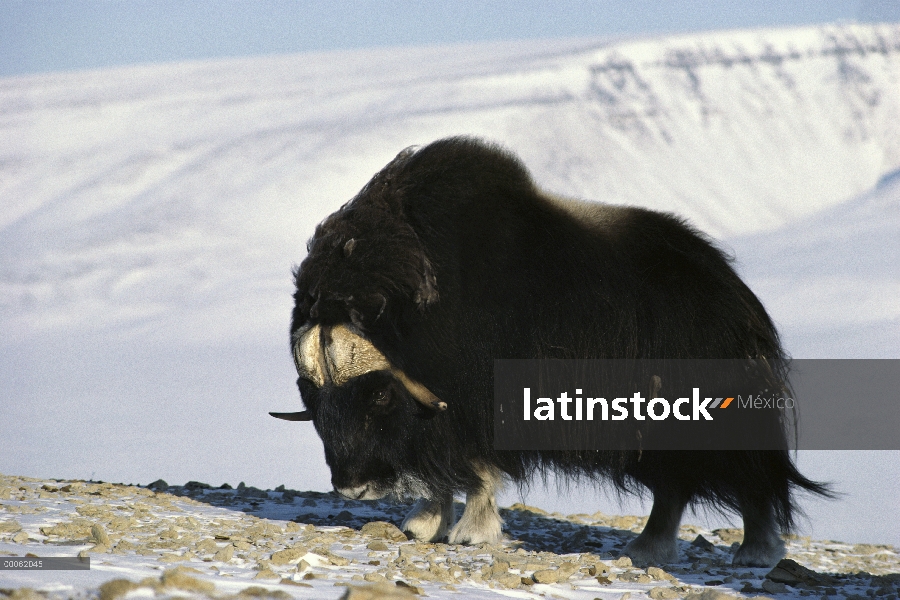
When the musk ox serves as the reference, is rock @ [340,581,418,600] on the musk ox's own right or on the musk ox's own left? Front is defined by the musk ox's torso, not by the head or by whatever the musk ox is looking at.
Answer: on the musk ox's own left

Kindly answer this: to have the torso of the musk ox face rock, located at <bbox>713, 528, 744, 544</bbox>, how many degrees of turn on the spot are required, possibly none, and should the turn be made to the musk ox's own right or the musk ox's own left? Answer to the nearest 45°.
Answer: approximately 135° to the musk ox's own right

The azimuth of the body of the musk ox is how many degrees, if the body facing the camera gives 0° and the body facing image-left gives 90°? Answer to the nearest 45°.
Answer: approximately 90°

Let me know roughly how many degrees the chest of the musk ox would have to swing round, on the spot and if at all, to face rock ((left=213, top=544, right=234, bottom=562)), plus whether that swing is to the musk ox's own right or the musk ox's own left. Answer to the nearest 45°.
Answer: approximately 45° to the musk ox's own left

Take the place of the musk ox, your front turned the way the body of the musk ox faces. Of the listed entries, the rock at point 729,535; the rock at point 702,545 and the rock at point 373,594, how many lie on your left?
1

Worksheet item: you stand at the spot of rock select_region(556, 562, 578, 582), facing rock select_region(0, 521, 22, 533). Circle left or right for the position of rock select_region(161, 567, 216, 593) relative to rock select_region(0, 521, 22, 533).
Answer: left

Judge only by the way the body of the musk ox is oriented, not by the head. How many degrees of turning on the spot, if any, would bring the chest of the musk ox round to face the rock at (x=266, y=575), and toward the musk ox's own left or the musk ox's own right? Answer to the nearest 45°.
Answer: approximately 45° to the musk ox's own left

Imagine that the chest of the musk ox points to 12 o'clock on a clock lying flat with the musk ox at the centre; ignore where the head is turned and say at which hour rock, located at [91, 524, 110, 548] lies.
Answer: The rock is roughly at 11 o'clock from the musk ox.

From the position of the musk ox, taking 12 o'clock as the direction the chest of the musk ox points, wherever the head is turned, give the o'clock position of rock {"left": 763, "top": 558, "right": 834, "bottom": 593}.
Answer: The rock is roughly at 6 o'clock from the musk ox.
